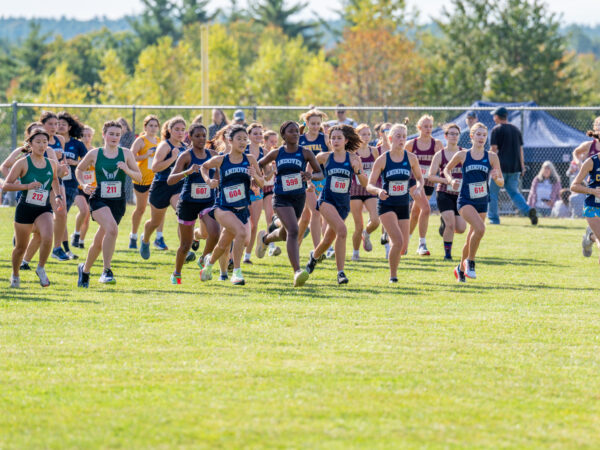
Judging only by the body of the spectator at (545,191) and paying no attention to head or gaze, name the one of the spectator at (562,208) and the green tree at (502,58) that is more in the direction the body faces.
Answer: the spectator

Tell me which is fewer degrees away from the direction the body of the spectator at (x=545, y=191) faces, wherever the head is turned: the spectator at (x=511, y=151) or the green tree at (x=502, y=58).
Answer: the spectator

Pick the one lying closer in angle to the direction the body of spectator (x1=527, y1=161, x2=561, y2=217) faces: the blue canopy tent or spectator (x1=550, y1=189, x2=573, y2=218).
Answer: the spectator

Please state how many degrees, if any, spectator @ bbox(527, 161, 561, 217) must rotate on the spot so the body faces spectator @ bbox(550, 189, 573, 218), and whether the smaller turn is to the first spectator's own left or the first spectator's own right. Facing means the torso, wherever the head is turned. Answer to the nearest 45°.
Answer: approximately 45° to the first spectator's own left

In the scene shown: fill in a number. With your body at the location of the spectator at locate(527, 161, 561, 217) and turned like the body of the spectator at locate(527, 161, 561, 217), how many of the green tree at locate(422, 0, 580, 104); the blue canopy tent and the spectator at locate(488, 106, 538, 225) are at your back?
2

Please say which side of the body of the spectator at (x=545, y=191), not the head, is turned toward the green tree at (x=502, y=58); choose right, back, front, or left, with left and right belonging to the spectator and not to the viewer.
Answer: back

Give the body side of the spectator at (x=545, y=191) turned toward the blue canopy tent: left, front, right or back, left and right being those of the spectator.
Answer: back

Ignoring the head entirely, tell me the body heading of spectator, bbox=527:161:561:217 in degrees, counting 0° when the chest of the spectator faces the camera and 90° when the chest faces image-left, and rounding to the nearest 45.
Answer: approximately 0°
